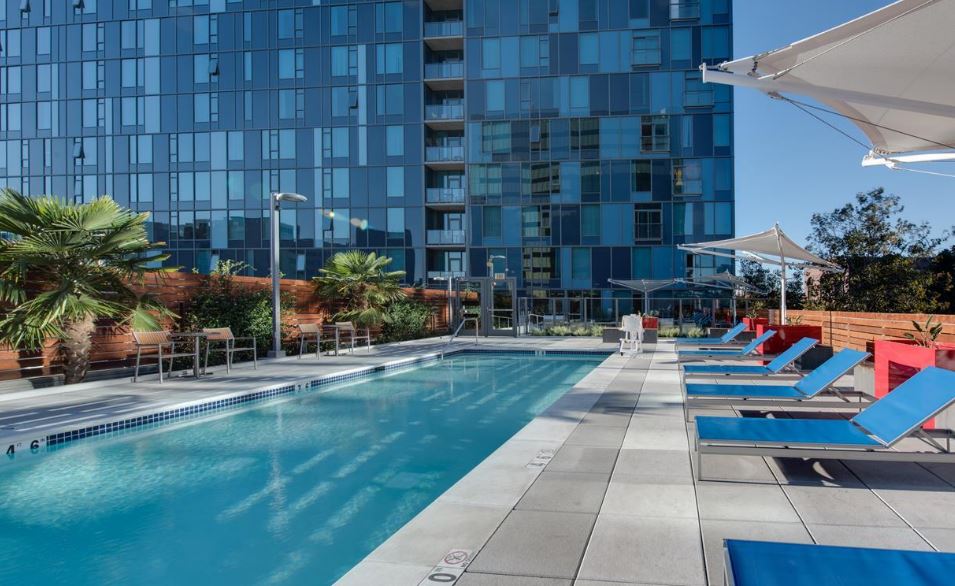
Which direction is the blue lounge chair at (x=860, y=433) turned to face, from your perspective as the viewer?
facing to the left of the viewer

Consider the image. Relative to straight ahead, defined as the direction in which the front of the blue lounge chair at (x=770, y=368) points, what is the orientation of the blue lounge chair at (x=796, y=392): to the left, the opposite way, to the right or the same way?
the same way

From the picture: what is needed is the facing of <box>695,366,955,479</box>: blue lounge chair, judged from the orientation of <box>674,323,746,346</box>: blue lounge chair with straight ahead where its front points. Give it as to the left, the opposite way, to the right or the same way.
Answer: the same way

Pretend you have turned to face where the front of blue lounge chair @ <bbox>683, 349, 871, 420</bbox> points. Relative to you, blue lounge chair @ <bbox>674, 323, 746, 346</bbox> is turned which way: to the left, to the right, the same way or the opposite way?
the same way

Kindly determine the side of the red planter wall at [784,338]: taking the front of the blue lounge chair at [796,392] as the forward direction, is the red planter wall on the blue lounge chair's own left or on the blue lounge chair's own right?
on the blue lounge chair's own right

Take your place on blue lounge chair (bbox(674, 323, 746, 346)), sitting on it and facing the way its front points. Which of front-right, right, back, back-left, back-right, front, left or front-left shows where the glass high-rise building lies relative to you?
front-right

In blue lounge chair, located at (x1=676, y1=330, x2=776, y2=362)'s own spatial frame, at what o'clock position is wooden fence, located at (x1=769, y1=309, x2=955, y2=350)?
The wooden fence is roughly at 5 o'clock from the blue lounge chair.

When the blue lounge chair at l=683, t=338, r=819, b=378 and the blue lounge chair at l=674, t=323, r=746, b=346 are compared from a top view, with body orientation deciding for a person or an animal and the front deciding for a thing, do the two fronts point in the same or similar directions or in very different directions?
same or similar directions

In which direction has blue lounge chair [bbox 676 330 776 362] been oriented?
to the viewer's left

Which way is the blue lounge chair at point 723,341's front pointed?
to the viewer's left

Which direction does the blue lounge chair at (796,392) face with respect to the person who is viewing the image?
facing to the left of the viewer

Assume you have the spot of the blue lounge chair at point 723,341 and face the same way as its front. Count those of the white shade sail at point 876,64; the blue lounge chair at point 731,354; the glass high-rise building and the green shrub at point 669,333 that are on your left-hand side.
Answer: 2

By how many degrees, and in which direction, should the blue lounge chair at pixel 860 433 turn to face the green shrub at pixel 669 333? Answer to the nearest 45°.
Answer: approximately 90° to its right

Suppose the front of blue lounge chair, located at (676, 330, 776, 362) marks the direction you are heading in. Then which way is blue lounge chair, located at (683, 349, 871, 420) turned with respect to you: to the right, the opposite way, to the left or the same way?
the same way

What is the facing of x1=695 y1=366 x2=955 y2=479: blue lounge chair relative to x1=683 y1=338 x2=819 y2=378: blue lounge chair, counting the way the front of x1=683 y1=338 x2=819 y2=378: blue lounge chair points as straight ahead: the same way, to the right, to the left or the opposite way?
the same way

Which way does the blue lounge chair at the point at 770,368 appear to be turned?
to the viewer's left

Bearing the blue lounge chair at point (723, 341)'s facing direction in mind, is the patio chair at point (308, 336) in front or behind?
in front
